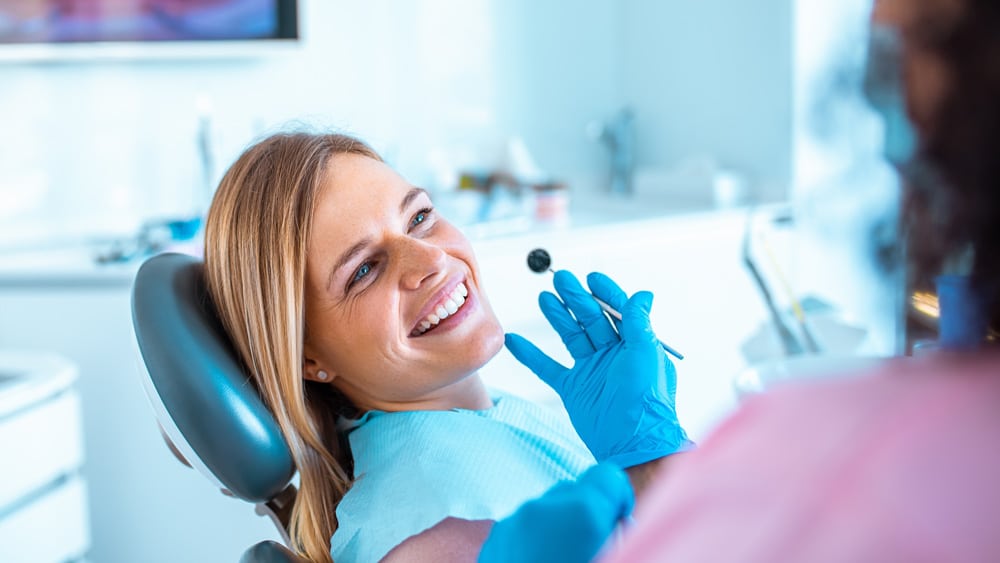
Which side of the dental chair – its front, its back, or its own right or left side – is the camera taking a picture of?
right

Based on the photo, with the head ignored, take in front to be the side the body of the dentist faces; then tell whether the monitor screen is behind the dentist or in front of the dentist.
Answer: in front

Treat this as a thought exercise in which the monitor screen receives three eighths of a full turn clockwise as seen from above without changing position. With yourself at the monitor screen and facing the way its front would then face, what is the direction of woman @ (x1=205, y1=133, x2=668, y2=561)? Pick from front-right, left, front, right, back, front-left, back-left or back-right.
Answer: back-left

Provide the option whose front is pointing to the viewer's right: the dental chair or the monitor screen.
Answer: the dental chair

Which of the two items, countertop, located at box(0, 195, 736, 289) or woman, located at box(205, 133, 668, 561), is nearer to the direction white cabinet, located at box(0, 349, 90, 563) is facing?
the woman

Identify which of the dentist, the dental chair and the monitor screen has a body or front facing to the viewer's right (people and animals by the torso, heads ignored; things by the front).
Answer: the dental chair

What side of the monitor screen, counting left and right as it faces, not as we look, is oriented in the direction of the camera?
front

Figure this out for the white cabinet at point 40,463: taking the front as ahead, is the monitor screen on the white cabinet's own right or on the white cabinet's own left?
on the white cabinet's own left

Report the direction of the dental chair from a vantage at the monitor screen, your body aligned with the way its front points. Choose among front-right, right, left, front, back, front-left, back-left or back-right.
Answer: front

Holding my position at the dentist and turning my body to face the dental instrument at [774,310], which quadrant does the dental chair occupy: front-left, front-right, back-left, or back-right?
front-left

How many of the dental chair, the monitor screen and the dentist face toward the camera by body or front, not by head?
1

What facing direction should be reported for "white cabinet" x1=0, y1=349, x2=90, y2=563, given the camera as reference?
facing the viewer and to the right of the viewer

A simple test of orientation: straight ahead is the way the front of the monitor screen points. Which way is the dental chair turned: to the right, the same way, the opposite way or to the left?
to the left

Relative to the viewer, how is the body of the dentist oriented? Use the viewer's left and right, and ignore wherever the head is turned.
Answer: facing away from the viewer and to the left of the viewer
